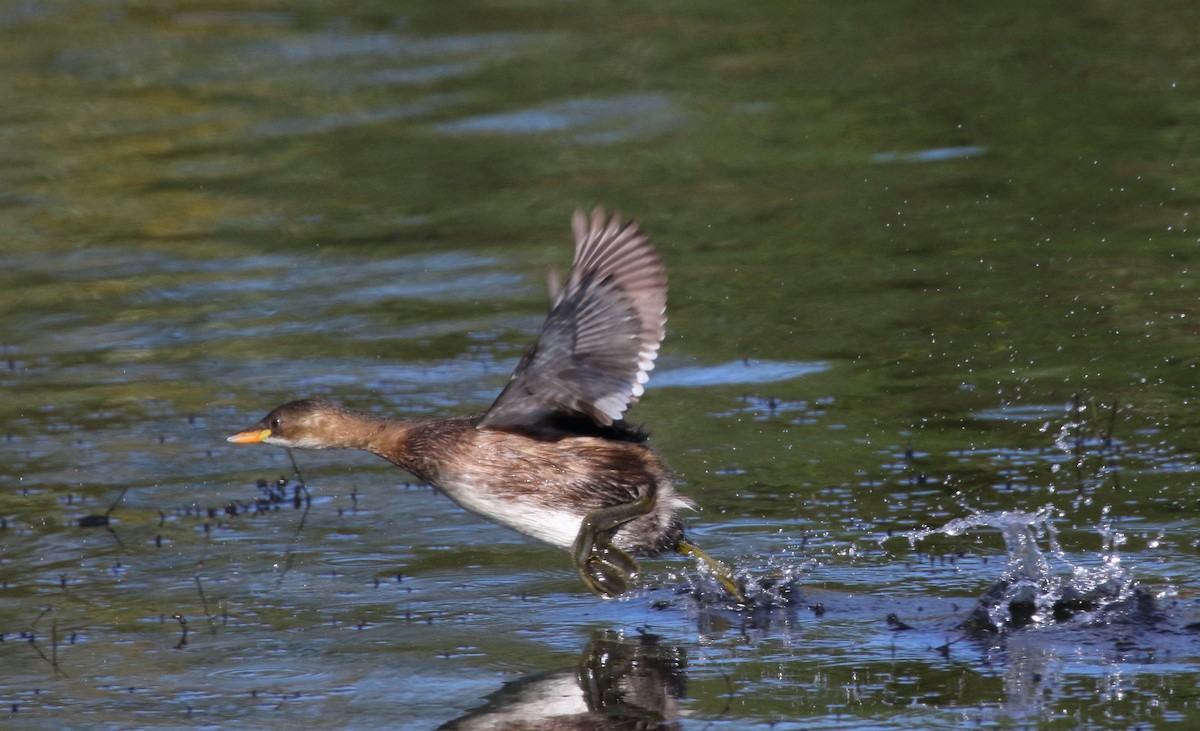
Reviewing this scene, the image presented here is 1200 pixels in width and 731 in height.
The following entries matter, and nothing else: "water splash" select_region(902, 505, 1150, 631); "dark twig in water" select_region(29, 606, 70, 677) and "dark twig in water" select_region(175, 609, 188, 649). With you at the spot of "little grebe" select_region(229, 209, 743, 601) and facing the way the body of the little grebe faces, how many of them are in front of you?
2

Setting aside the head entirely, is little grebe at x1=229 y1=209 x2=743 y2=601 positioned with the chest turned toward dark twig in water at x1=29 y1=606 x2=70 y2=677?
yes

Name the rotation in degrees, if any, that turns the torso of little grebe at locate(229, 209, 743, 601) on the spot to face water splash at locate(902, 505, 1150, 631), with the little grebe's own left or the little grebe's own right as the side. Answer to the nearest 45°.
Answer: approximately 180°

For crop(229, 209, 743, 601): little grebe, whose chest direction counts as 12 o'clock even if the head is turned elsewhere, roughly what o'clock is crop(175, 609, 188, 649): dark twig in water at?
The dark twig in water is roughly at 12 o'clock from the little grebe.

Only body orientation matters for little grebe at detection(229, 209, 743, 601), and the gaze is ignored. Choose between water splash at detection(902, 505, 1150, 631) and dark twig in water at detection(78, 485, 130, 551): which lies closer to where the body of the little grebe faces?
the dark twig in water

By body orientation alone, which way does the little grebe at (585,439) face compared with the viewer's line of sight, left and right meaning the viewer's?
facing to the left of the viewer

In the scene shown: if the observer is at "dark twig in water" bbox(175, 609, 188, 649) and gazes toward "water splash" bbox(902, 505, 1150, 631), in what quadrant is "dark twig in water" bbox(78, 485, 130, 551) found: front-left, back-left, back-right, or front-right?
back-left

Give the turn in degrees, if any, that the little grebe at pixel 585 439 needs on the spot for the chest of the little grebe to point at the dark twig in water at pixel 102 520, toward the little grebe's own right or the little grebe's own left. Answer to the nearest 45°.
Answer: approximately 45° to the little grebe's own right
